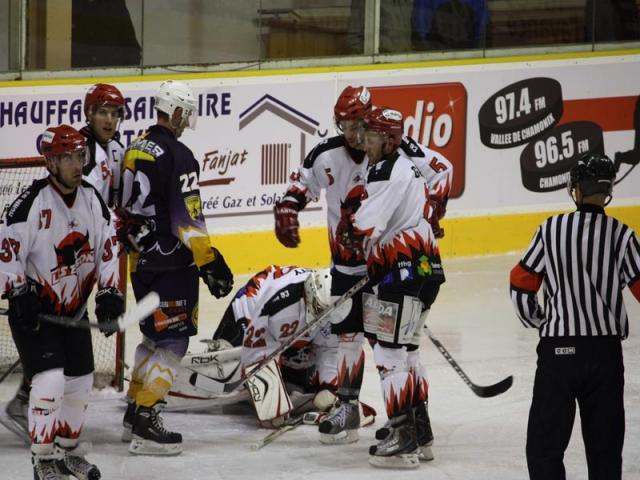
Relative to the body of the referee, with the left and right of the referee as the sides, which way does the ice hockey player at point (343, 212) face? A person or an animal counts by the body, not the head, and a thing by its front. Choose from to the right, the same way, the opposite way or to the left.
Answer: the opposite way

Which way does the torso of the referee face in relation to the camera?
away from the camera

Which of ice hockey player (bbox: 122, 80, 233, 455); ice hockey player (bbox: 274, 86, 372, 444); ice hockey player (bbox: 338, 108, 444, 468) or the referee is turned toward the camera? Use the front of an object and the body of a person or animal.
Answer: ice hockey player (bbox: 274, 86, 372, 444)

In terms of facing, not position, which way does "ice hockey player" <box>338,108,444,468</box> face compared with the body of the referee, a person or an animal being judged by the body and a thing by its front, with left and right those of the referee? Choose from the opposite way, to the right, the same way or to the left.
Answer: to the left

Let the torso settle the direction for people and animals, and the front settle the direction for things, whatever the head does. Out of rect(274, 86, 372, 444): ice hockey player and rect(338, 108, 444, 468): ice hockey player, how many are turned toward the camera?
1

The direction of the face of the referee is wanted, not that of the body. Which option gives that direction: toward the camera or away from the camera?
away from the camera

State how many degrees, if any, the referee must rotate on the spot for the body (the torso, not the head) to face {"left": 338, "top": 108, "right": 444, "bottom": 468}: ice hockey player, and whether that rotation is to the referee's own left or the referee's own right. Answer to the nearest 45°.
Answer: approximately 45° to the referee's own left

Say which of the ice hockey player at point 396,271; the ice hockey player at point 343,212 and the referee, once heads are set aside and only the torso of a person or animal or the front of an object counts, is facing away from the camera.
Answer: the referee
